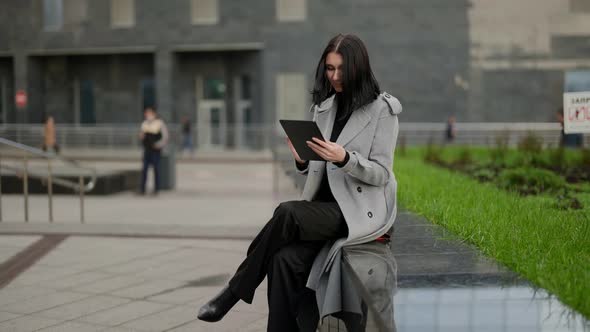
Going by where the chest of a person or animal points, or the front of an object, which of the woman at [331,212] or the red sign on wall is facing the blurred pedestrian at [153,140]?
the red sign on wall

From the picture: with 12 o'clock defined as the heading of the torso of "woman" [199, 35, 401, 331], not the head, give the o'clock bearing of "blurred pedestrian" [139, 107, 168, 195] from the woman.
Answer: The blurred pedestrian is roughly at 4 o'clock from the woman.

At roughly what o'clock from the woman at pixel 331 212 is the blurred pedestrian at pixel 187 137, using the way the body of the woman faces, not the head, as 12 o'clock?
The blurred pedestrian is roughly at 4 o'clock from the woman.

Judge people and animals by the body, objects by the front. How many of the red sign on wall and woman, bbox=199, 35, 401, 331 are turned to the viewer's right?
0

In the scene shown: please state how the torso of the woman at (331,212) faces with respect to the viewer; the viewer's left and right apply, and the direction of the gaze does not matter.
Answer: facing the viewer and to the left of the viewer

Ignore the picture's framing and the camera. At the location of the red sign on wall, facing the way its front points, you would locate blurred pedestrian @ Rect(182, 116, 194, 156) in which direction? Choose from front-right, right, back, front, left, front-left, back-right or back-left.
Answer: front-left

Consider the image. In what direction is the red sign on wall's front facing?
toward the camera

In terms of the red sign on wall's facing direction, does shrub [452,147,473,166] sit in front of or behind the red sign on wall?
in front

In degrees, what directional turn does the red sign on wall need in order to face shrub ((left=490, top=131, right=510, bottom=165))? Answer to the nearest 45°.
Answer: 0° — it already faces it

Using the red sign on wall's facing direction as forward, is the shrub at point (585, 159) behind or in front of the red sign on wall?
in front

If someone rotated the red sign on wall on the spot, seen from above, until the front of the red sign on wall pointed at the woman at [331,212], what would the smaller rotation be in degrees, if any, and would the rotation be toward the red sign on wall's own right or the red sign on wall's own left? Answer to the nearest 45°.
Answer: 0° — it already faces them

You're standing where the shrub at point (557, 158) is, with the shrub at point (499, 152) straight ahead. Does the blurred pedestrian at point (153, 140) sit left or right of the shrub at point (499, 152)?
left
